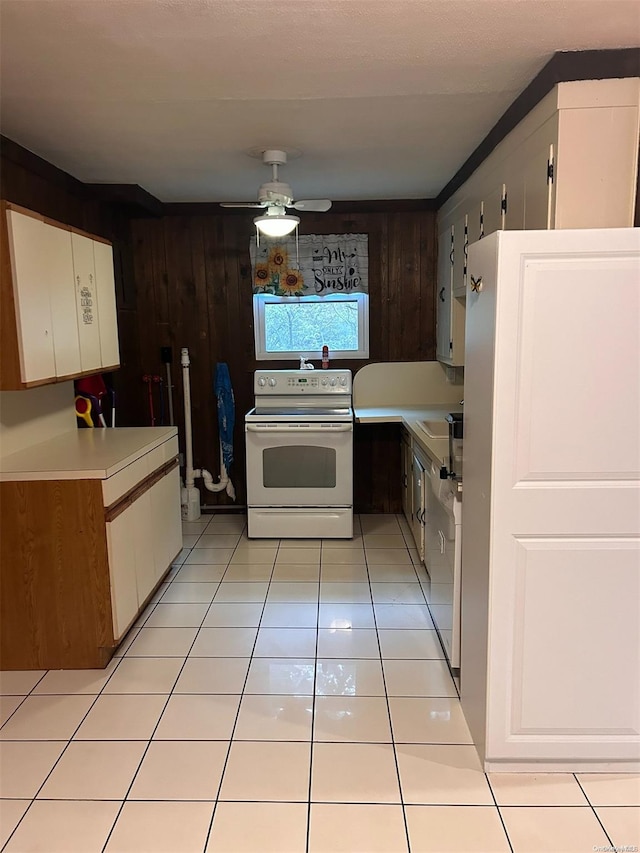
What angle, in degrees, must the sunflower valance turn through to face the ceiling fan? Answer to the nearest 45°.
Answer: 0° — it already faces it

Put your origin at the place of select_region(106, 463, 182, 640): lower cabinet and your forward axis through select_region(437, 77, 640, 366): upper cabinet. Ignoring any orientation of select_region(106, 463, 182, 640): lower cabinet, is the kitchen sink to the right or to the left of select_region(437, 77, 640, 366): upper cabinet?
left

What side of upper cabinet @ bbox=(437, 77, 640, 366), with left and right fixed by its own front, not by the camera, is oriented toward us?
left

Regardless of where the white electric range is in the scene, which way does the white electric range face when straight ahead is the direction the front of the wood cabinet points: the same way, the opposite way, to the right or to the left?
to the right

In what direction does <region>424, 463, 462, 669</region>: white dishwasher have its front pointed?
to the viewer's left

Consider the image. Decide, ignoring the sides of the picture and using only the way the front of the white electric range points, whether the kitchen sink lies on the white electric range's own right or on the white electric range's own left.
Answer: on the white electric range's own left

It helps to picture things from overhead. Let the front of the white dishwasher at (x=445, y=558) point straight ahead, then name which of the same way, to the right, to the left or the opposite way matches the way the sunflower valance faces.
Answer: to the left

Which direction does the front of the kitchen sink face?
to the viewer's left

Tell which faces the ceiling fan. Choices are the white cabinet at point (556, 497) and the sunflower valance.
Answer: the sunflower valance

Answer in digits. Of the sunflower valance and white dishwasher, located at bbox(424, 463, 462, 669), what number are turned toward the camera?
1

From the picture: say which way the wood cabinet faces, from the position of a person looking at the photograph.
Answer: facing to the right of the viewer
